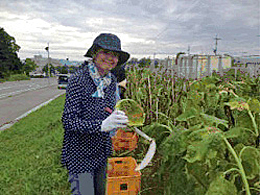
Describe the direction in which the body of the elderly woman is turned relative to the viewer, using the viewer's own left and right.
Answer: facing the viewer and to the right of the viewer

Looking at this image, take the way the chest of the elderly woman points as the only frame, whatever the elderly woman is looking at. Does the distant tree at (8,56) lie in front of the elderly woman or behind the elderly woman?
behind

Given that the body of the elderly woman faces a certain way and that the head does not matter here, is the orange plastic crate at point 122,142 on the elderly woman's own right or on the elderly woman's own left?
on the elderly woman's own left
